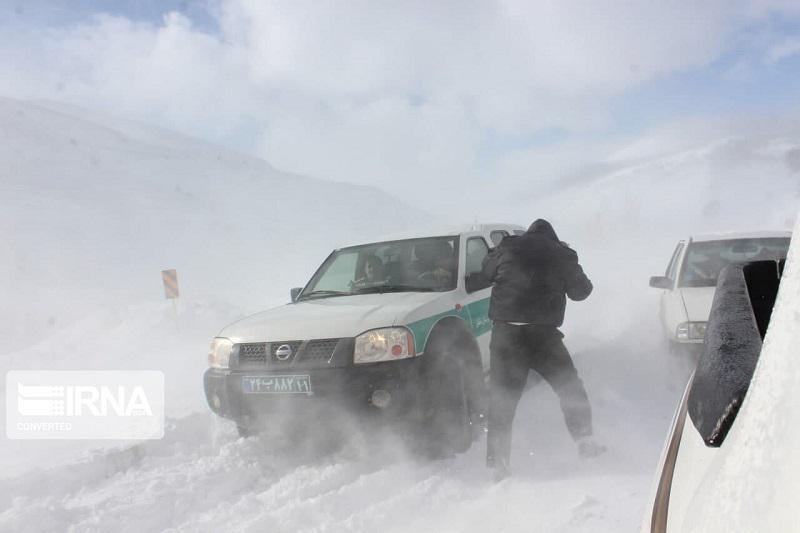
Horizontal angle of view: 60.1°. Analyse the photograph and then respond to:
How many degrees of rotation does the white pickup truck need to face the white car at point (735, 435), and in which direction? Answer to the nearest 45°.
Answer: approximately 45° to its left

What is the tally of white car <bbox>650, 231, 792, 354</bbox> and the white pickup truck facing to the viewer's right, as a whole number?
0

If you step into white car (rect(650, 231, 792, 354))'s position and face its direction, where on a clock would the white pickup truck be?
The white pickup truck is roughly at 1 o'clock from the white car.

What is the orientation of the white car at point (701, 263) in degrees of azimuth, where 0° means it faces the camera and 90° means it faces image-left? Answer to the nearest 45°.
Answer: approximately 0°

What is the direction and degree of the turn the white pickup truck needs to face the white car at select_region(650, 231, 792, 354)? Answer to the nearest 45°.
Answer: approximately 180°

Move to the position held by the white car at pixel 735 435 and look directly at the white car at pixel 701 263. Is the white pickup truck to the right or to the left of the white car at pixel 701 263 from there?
left

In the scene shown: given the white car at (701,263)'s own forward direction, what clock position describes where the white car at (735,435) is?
the white car at (735,435) is roughly at 12 o'clock from the white car at (701,263).
